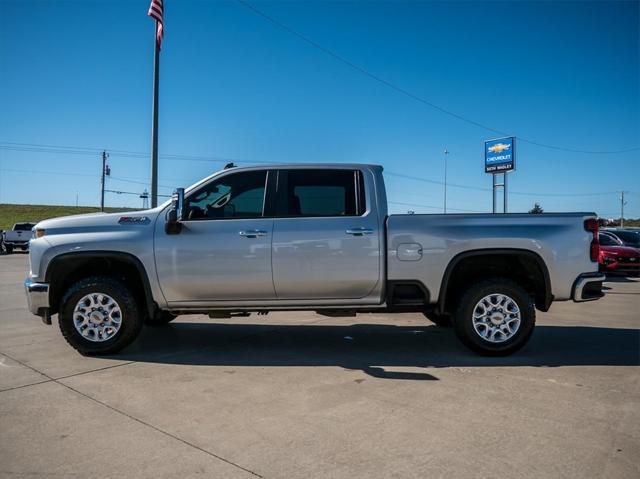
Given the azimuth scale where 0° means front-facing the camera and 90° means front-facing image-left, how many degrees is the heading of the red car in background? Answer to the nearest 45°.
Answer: approximately 315°

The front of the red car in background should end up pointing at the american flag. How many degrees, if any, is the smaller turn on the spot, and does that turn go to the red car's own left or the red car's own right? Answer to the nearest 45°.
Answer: approximately 90° to the red car's own right

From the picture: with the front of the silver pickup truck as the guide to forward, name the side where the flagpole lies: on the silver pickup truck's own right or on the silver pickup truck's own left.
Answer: on the silver pickup truck's own right

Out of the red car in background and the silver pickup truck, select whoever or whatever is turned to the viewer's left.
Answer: the silver pickup truck

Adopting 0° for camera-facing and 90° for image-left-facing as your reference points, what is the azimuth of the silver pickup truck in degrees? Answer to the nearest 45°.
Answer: approximately 90°

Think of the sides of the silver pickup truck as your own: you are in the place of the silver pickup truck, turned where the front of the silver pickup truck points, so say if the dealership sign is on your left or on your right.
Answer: on your right

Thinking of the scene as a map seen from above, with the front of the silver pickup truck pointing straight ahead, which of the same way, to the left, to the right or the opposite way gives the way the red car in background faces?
to the left

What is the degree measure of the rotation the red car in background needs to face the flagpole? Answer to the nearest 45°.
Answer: approximately 90° to its right

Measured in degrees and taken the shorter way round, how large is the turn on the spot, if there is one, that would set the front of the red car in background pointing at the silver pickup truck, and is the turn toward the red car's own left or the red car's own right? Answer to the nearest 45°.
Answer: approximately 45° to the red car's own right

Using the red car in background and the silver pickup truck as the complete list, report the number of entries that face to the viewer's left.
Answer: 1

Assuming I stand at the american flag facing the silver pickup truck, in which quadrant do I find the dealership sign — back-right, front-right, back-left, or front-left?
back-left
